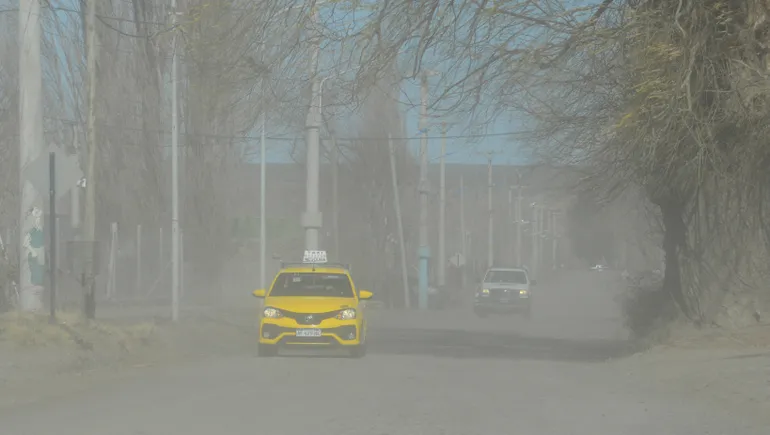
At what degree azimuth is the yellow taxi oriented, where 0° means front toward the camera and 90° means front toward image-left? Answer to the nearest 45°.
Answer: approximately 0°

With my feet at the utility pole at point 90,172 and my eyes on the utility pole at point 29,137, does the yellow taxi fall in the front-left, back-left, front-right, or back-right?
back-left

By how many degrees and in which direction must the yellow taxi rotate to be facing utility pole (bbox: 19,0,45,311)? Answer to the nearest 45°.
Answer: approximately 90° to its right

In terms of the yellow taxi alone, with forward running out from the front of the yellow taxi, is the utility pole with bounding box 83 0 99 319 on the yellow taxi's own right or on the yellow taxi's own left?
on the yellow taxi's own right
